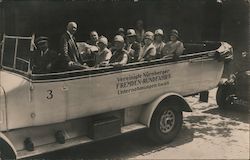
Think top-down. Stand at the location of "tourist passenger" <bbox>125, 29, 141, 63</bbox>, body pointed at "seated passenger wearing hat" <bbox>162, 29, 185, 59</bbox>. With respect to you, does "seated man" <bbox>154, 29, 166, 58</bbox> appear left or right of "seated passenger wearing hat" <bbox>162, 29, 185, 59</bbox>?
left

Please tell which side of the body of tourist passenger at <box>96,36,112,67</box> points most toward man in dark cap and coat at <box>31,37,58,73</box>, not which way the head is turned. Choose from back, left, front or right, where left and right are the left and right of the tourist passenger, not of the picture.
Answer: front

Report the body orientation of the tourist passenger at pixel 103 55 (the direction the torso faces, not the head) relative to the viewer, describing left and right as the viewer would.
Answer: facing the viewer and to the left of the viewer

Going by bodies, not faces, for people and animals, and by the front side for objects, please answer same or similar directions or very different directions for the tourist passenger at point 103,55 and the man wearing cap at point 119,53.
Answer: same or similar directions

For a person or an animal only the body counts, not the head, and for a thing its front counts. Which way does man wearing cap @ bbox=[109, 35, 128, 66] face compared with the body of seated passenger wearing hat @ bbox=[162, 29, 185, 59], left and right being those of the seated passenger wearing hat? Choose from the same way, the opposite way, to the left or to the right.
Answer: the same way

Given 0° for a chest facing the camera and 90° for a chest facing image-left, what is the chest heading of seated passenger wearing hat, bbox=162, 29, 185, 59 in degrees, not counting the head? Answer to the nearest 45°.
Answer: approximately 45°

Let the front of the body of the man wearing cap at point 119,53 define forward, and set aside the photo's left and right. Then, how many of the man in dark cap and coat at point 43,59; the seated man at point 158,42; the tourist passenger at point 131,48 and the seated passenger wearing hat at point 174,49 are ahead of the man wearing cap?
1

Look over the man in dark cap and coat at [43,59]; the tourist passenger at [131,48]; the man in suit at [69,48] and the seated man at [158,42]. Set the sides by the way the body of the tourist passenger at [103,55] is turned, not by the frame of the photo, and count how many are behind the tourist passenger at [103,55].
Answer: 2

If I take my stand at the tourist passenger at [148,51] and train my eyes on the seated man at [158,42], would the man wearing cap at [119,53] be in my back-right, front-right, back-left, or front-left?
back-left

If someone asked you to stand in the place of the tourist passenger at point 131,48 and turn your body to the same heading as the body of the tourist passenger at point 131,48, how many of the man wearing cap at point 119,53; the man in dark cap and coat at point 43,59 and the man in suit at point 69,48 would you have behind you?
0

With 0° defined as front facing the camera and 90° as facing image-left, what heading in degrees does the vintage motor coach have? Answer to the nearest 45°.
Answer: approximately 45°

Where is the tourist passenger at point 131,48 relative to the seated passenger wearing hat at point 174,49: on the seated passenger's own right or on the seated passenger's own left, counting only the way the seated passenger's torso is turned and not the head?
on the seated passenger's own right

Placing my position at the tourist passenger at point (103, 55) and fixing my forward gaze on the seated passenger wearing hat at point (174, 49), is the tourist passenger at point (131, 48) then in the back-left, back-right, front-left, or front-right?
front-left

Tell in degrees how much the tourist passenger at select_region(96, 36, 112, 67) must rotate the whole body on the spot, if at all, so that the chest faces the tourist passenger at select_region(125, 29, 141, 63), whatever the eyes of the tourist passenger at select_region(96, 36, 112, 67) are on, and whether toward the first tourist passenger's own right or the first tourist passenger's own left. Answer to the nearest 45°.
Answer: approximately 180°
